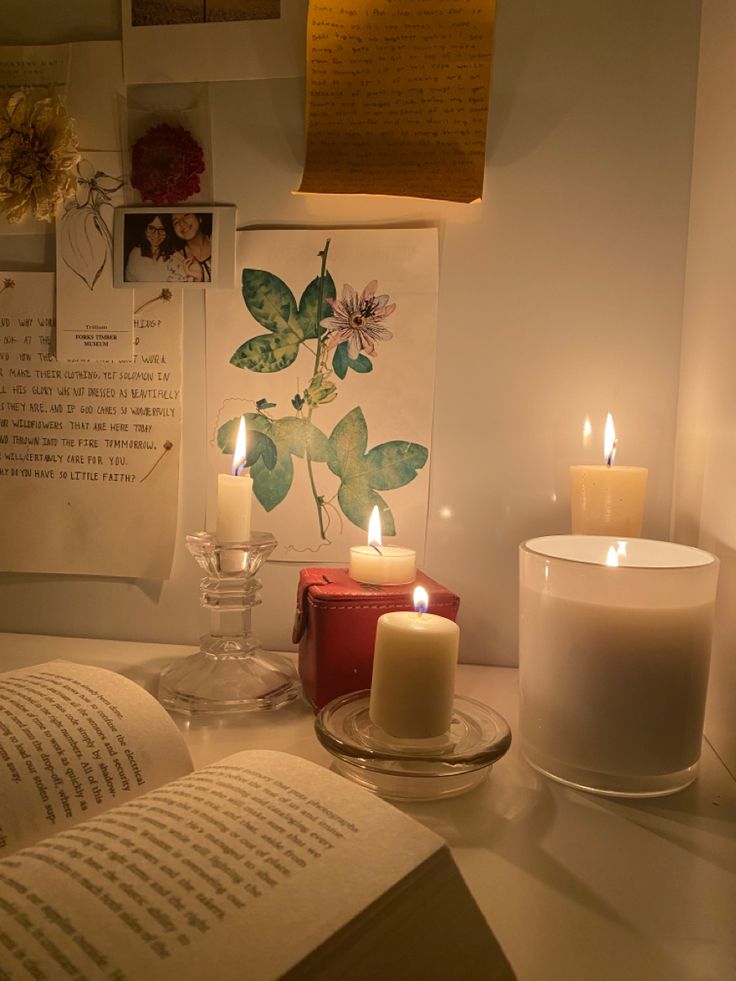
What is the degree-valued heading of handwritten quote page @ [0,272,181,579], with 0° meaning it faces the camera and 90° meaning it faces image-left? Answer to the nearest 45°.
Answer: approximately 0°

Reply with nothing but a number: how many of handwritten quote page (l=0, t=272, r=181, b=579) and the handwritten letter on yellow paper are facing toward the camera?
2

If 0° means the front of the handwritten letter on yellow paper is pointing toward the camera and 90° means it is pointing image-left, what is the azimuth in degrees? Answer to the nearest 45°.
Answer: approximately 0°

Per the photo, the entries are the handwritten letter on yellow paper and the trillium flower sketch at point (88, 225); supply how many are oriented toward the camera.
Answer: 2
